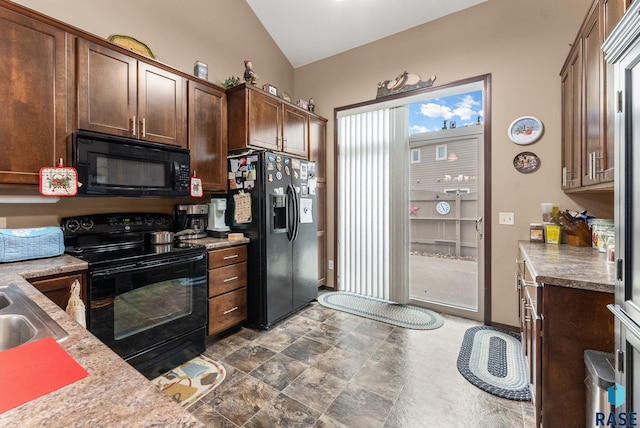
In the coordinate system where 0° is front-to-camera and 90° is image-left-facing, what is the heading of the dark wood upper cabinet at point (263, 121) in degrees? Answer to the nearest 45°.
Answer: approximately 315°

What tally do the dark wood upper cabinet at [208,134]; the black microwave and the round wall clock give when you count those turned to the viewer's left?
0

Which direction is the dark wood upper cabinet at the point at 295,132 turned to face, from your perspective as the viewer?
facing the viewer and to the right of the viewer

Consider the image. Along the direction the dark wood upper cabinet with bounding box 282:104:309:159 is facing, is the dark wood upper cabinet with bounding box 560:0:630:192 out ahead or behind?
ahead

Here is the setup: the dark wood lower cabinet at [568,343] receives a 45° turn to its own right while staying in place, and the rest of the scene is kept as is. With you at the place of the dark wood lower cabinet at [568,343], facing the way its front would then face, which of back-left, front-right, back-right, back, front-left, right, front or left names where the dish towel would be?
left

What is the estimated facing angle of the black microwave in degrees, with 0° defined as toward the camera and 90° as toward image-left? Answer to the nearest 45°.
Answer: approximately 315°

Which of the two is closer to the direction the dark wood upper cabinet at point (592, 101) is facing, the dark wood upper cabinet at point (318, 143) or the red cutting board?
the dark wood upper cabinet

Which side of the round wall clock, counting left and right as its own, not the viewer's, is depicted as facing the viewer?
front

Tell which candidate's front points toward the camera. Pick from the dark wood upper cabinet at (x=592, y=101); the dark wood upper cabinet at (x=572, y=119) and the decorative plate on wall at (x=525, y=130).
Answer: the decorative plate on wall

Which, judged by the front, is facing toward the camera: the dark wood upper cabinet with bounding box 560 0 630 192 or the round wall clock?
the round wall clock

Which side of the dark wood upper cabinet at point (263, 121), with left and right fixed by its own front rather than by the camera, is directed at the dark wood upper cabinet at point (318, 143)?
left

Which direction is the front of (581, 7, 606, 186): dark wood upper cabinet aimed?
to the viewer's left
